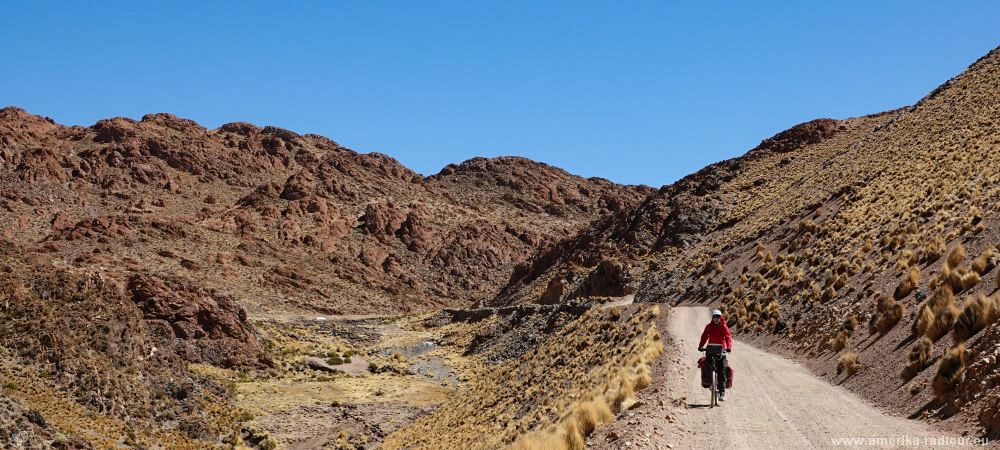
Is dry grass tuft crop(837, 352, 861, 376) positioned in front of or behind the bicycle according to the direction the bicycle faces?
behind

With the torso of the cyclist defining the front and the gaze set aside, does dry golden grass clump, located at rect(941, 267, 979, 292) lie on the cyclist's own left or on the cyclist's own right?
on the cyclist's own left

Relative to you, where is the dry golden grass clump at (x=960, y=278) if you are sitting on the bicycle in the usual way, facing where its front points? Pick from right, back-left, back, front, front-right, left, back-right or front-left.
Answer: back-left

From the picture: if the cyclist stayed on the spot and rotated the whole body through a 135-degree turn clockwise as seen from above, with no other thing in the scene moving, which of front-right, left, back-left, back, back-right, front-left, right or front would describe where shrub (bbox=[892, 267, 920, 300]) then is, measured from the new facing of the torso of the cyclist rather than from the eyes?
right

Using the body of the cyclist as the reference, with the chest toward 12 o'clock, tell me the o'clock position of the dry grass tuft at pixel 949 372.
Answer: The dry grass tuft is roughly at 9 o'clock from the cyclist.

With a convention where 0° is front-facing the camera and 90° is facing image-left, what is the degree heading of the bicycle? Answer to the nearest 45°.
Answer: approximately 0°

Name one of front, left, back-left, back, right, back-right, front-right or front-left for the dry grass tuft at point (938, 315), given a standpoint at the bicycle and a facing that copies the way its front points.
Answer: back-left

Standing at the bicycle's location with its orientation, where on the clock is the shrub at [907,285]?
The shrub is roughly at 7 o'clock from the bicycle.

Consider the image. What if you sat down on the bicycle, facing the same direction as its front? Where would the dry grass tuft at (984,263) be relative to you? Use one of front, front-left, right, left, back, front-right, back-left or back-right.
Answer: back-left

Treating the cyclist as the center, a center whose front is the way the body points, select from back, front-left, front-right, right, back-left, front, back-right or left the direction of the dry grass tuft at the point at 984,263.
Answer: back-left

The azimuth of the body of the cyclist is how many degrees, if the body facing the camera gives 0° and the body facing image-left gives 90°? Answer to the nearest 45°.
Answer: approximately 0°
